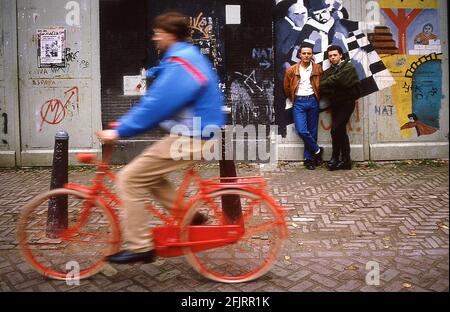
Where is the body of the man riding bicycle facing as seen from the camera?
to the viewer's left

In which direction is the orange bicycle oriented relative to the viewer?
to the viewer's left

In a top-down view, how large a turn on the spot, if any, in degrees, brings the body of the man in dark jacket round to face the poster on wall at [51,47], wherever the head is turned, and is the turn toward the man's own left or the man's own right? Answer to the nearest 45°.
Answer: approximately 45° to the man's own right

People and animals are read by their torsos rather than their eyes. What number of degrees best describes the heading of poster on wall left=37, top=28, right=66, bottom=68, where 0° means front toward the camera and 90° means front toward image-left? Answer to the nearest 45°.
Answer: approximately 0°

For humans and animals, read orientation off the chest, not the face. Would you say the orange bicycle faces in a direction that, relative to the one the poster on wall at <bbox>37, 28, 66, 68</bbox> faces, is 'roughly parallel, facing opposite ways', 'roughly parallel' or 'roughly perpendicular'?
roughly perpendicular

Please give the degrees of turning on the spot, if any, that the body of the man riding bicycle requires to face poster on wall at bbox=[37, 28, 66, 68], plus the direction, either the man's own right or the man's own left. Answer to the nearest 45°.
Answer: approximately 90° to the man's own right

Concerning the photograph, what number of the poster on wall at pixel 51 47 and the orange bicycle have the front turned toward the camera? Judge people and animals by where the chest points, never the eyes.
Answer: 1

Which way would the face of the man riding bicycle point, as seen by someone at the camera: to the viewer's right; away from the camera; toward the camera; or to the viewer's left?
to the viewer's left
